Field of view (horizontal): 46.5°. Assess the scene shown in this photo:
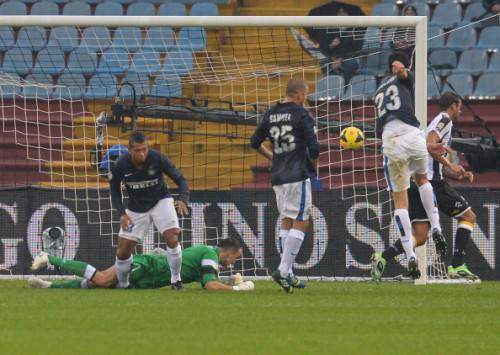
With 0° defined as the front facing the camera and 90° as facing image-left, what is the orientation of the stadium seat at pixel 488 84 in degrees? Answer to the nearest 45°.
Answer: approximately 0°

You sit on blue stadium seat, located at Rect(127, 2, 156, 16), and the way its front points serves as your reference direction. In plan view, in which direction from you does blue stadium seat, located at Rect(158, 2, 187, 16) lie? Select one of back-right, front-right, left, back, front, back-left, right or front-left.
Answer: left

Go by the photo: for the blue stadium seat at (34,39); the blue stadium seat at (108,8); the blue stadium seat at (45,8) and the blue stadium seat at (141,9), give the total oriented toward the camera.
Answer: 4

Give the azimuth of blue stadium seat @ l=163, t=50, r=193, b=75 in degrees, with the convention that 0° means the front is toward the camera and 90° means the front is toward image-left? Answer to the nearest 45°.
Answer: approximately 0°

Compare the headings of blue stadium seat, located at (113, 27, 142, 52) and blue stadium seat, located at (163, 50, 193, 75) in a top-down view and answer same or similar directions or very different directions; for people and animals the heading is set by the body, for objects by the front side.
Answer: same or similar directions

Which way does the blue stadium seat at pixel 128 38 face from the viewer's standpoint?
toward the camera

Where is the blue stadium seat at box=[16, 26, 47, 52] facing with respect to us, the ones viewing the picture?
facing the viewer

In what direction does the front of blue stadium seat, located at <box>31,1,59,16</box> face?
toward the camera

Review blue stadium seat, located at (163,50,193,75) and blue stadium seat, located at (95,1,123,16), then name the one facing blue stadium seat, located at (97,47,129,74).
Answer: blue stadium seat, located at (95,1,123,16)

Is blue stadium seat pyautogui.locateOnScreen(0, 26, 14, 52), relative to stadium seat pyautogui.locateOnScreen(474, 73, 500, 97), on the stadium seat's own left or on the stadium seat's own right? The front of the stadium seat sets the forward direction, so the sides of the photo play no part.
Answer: on the stadium seat's own right

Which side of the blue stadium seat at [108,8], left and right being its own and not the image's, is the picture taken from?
front

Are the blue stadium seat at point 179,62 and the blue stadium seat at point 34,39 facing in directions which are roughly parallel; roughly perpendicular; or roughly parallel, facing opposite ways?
roughly parallel
